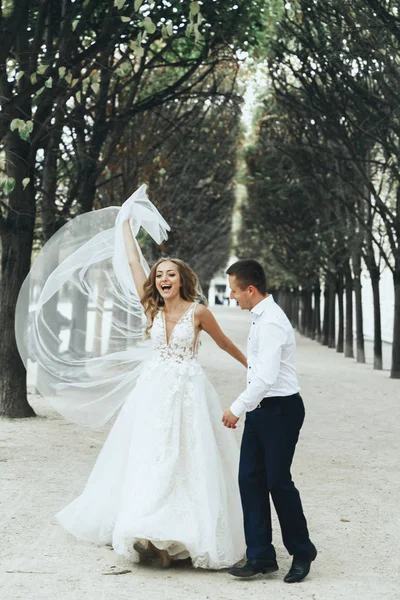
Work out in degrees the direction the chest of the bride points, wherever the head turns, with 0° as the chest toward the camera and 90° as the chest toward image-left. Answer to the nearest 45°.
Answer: approximately 0°

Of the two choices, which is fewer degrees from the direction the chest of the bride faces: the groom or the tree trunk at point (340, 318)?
the groom

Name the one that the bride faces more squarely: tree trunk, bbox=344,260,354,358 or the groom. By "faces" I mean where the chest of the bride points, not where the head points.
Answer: the groom

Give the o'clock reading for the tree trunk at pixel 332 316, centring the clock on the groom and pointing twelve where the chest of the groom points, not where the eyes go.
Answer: The tree trunk is roughly at 3 o'clock from the groom.

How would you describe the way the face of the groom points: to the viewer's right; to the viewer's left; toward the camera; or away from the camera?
to the viewer's left

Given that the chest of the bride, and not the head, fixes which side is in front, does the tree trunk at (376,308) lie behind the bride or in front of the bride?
behind

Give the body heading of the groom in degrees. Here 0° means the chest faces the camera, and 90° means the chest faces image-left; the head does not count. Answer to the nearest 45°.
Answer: approximately 90°

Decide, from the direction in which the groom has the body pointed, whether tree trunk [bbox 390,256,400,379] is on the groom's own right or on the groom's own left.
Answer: on the groom's own right

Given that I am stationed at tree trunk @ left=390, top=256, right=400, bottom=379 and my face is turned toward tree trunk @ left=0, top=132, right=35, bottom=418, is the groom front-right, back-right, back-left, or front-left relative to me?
front-left

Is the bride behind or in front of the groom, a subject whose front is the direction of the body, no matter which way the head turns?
in front

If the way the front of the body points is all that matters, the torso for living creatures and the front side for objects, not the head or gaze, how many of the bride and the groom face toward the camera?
1

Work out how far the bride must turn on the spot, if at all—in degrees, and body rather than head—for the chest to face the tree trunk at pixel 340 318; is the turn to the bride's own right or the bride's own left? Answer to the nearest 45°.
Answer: approximately 180°

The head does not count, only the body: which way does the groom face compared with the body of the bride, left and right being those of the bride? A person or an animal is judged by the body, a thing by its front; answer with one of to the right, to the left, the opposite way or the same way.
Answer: to the right
